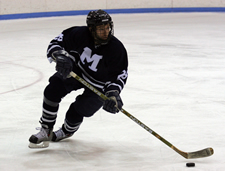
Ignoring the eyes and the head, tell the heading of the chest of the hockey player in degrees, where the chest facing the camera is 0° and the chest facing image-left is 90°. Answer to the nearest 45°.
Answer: approximately 0°

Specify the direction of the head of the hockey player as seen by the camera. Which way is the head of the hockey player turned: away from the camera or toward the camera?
toward the camera
